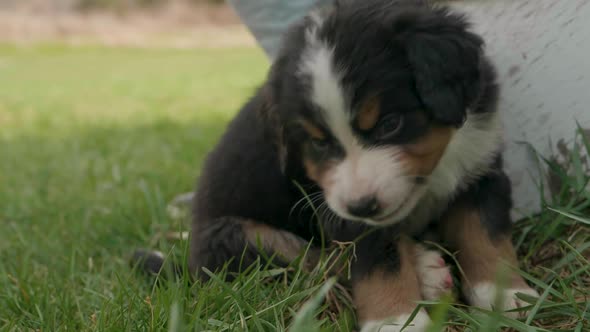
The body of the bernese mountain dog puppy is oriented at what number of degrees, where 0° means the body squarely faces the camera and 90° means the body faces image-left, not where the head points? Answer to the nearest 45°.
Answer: approximately 315°
